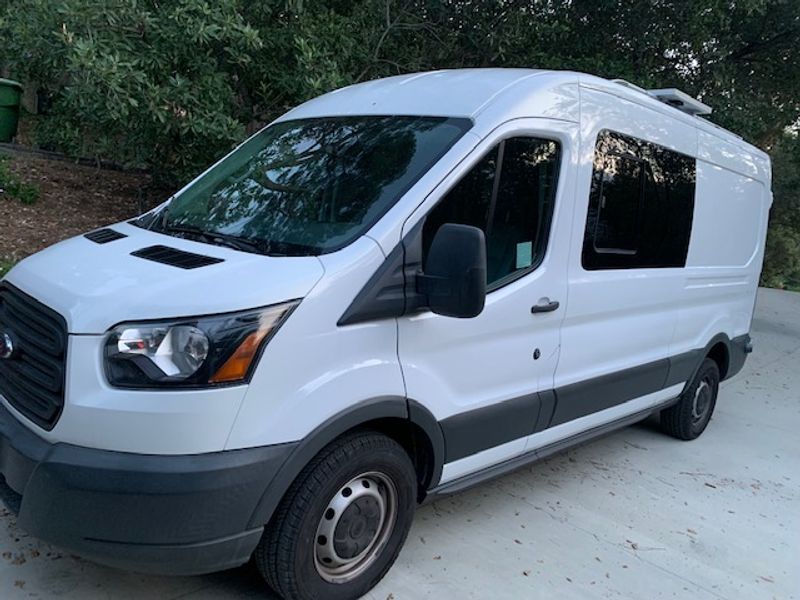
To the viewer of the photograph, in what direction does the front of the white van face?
facing the viewer and to the left of the viewer

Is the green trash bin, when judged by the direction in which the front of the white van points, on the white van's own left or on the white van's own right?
on the white van's own right

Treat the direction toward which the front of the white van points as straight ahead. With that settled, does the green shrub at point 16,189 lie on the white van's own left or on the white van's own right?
on the white van's own right
